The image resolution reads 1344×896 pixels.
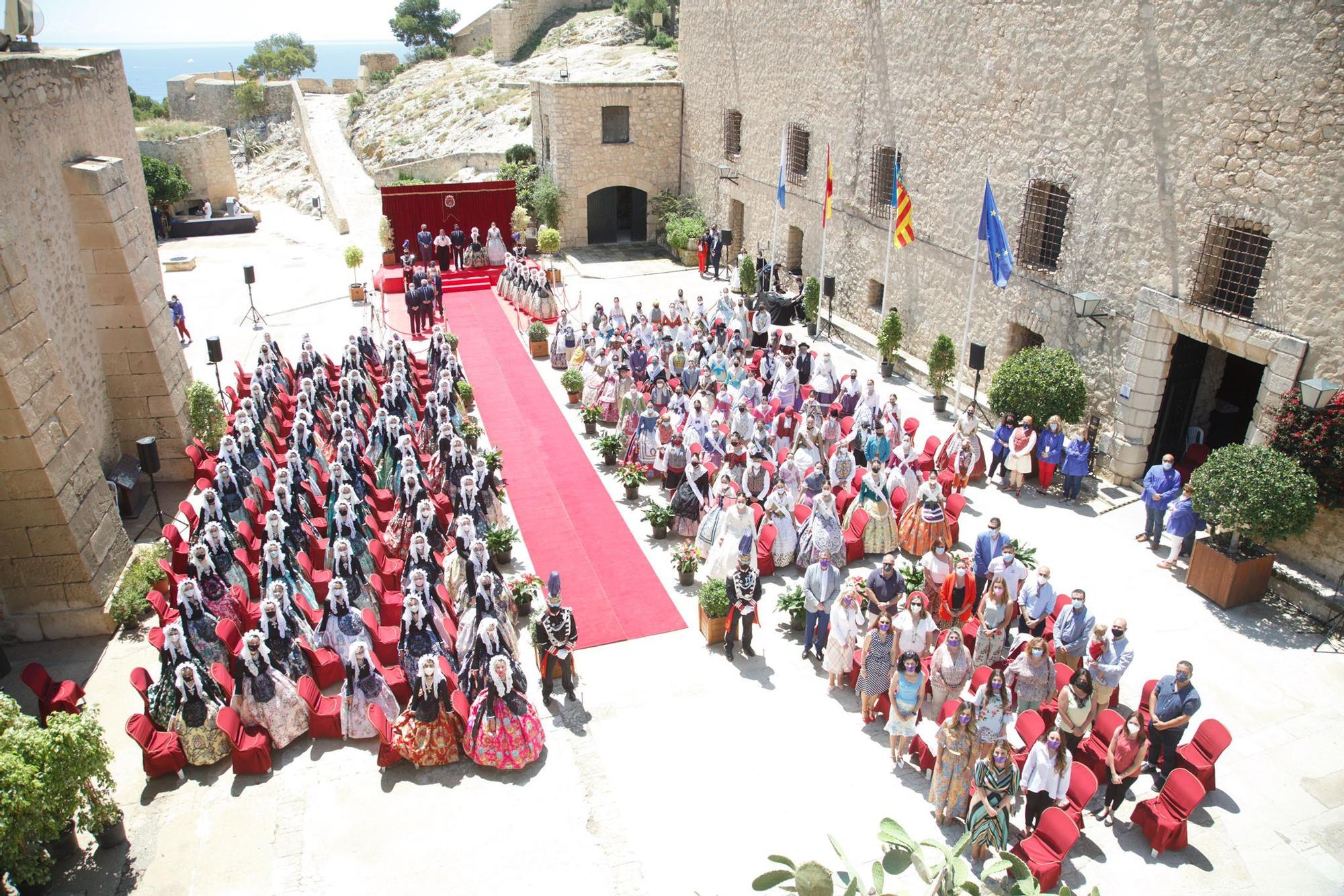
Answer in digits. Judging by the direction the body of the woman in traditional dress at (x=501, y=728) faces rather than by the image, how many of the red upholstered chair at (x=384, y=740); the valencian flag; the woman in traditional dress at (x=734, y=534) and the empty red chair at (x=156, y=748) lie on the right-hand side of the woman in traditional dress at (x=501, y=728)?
2

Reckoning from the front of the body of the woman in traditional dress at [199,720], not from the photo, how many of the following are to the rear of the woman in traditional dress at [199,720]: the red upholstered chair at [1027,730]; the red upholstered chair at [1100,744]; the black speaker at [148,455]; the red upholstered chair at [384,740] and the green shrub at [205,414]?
2

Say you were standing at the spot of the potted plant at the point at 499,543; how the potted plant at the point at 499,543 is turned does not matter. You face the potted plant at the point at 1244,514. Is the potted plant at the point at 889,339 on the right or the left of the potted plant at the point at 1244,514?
left
